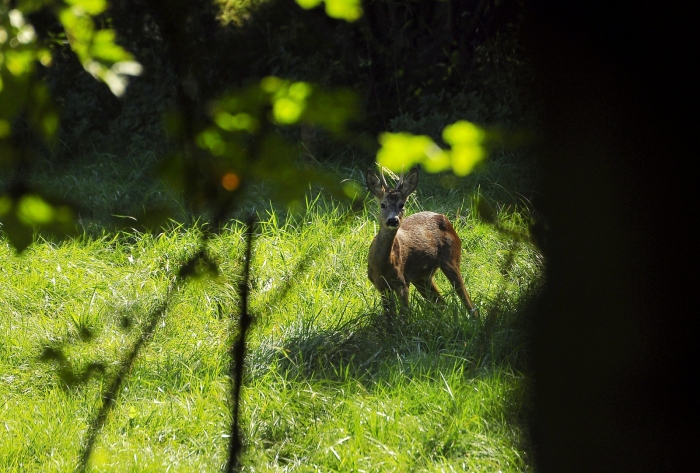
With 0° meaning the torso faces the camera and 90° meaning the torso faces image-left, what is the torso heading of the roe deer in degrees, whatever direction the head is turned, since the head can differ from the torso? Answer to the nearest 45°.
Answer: approximately 45°
